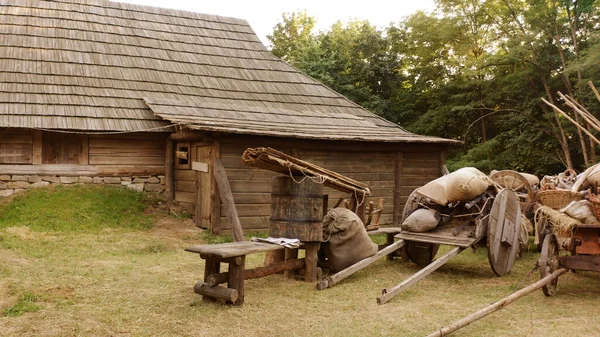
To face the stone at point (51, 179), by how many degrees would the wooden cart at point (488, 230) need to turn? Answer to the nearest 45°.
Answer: approximately 45° to its right

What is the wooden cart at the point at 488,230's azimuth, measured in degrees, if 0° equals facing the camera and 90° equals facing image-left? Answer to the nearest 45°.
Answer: approximately 45°

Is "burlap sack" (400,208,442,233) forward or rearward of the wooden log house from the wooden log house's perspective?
forward

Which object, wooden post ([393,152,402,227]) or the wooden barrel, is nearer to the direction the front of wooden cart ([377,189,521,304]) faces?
the wooden barrel

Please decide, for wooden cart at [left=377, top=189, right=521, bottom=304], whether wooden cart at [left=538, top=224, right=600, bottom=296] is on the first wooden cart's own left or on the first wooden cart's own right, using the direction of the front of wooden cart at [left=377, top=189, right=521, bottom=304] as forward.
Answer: on the first wooden cart's own left

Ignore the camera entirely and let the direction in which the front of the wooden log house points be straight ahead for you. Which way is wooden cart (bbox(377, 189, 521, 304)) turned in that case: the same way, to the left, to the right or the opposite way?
to the right

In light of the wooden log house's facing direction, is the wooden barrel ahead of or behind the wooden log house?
ahead

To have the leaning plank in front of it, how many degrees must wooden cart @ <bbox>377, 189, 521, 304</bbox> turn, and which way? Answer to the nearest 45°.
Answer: approximately 45° to its right

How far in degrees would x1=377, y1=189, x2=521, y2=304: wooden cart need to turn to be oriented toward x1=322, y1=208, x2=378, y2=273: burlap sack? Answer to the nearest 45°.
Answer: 0° — it already faces it

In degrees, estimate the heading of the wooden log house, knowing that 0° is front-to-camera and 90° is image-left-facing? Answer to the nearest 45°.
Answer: approximately 0°

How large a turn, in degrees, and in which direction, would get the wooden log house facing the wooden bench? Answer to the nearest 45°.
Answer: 0° — it already faces it

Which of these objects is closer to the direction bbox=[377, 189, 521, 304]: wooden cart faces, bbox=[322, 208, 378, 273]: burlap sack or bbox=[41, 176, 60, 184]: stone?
the burlap sack
